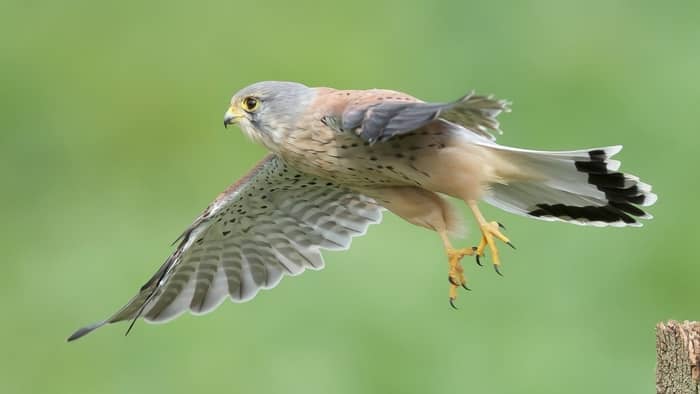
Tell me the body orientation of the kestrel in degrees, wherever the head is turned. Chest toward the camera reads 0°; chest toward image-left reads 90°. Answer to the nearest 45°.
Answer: approximately 90°
